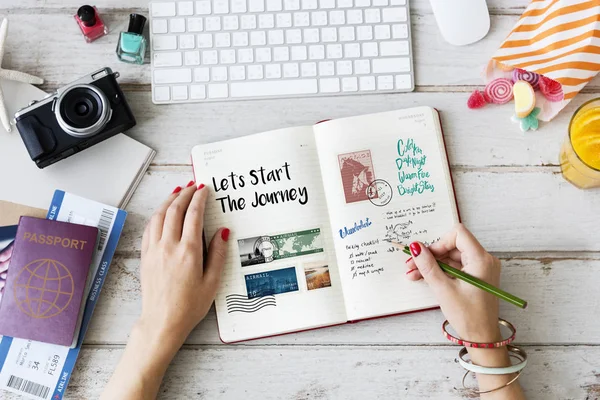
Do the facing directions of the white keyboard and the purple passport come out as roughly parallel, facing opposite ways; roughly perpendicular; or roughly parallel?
roughly parallel

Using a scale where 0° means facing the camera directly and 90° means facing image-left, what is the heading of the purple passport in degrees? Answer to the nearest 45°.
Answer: approximately 0°

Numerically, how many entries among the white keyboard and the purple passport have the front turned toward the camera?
2

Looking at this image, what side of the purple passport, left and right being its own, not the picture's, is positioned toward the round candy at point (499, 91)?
left

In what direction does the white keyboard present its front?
toward the camera
